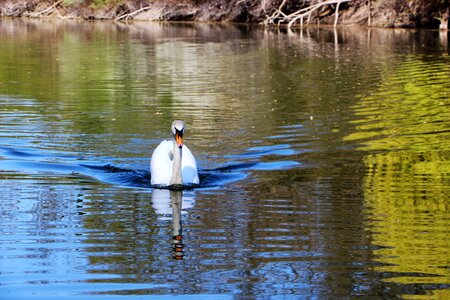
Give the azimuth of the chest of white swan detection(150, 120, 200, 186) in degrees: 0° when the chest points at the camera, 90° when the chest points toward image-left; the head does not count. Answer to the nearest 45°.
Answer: approximately 0°
